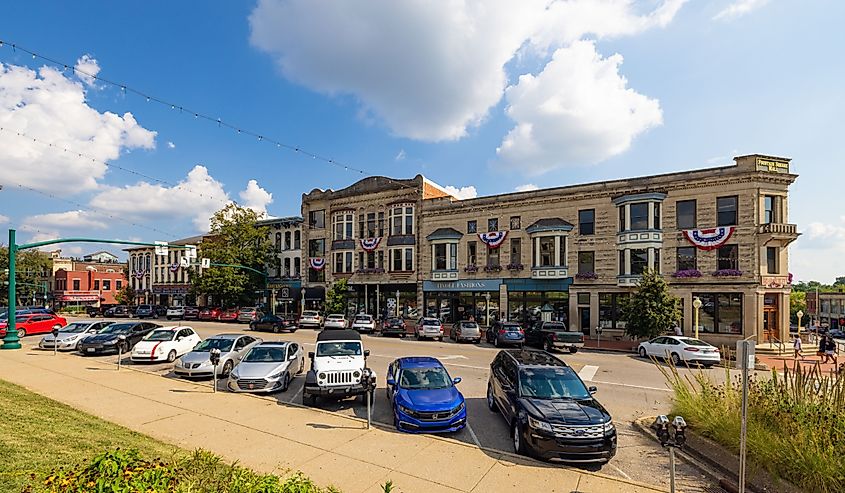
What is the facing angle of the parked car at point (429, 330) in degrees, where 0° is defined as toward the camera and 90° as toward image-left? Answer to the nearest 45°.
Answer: approximately 180°

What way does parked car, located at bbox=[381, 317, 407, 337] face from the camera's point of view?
away from the camera

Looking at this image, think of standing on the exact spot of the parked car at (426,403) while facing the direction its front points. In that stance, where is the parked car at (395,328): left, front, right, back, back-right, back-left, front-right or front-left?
back

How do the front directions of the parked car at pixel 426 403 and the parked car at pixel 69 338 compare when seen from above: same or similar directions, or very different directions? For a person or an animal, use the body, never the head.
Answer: same or similar directions

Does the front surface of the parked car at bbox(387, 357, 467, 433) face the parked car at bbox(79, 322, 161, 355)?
no

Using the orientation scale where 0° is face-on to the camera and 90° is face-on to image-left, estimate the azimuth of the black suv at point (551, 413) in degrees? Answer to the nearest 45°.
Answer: approximately 315°

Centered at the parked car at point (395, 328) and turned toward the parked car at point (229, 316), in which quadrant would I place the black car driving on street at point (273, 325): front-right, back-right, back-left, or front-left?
front-left

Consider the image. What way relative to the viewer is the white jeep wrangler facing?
toward the camera

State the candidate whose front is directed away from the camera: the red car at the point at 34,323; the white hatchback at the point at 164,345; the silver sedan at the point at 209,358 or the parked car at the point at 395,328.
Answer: the parked car

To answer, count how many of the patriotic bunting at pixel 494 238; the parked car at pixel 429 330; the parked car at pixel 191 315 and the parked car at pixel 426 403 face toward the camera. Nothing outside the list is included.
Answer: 2

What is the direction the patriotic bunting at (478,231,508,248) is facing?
toward the camera

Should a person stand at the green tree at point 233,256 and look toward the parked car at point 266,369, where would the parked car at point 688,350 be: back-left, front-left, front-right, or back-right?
front-left

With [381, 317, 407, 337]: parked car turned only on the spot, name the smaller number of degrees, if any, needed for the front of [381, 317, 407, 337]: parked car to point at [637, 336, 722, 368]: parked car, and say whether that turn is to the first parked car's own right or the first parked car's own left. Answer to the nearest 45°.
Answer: approximately 135° to the first parked car's own right

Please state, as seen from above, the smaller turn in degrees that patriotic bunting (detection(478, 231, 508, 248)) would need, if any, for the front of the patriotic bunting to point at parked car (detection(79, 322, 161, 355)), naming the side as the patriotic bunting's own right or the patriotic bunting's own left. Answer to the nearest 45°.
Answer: approximately 45° to the patriotic bunting's own right

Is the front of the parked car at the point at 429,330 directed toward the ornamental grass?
no

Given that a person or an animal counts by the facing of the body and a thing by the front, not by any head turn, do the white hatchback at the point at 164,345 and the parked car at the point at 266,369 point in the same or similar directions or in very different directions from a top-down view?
same or similar directions

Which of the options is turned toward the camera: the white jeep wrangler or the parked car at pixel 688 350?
the white jeep wrangler

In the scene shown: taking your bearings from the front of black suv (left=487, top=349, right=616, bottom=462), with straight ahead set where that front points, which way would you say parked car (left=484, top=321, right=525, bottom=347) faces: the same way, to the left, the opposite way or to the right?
the opposite way
